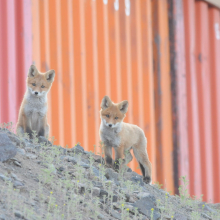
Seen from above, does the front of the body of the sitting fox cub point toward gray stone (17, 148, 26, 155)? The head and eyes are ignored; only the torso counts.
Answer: yes

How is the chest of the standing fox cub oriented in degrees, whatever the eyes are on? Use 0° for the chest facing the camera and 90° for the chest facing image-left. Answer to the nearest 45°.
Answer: approximately 45°

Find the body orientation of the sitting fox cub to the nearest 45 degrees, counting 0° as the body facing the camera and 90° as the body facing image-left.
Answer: approximately 0°

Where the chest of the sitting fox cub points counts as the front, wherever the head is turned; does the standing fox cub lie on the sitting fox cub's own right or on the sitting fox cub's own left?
on the sitting fox cub's own left

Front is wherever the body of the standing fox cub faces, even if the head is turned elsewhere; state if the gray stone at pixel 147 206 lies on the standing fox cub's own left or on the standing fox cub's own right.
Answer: on the standing fox cub's own left
